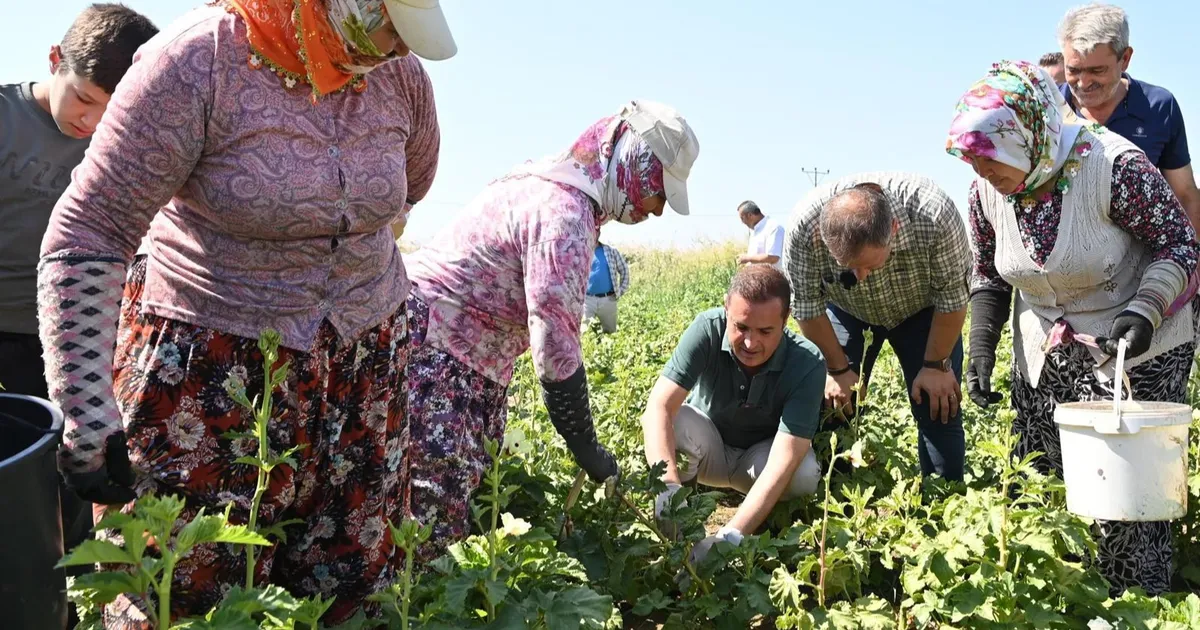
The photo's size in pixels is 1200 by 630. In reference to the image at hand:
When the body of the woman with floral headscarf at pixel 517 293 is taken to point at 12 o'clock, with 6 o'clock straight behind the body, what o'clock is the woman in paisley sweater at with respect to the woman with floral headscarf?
The woman in paisley sweater is roughly at 4 o'clock from the woman with floral headscarf.

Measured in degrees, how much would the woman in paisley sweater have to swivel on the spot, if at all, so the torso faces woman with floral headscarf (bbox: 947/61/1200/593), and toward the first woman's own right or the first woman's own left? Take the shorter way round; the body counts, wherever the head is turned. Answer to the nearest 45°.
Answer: approximately 45° to the first woman's own left

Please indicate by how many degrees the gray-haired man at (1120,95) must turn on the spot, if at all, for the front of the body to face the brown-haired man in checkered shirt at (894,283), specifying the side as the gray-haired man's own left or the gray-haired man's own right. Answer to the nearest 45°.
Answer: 0° — they already face them

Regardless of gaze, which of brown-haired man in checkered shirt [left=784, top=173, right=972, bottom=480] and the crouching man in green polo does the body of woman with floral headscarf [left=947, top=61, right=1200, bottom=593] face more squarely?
the crouching man in green polo

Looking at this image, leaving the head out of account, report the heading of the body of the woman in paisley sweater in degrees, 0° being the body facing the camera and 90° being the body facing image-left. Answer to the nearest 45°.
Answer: approximately 315°

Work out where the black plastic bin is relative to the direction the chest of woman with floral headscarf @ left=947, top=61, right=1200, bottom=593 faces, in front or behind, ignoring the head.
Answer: in front

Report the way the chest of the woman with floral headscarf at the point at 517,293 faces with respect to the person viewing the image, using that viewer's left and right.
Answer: facing to the right of the viewer

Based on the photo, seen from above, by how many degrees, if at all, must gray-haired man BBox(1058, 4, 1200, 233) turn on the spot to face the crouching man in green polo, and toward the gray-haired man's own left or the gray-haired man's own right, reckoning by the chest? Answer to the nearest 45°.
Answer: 0° — they already face them
